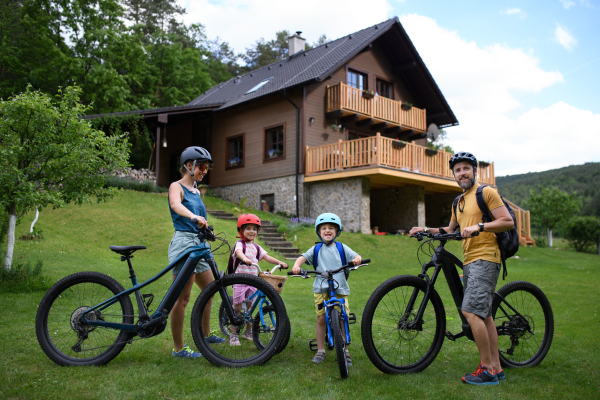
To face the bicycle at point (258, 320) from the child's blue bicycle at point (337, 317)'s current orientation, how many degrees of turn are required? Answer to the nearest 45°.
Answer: approximately 90° to its right

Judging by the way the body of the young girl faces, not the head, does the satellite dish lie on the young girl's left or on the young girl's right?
on the young girl's left

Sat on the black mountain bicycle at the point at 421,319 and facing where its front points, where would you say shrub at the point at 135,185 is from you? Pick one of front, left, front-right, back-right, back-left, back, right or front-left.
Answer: right

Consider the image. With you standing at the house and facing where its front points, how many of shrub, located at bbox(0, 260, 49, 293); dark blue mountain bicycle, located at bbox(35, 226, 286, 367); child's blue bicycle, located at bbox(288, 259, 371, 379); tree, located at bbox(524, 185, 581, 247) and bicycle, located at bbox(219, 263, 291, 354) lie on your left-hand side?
1

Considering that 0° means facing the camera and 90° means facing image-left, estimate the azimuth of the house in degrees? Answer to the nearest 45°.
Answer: approximately 315°

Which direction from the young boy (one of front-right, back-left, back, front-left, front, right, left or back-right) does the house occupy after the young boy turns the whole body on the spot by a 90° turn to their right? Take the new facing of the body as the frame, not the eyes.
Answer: right

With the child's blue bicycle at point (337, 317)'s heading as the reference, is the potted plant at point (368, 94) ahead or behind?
behind

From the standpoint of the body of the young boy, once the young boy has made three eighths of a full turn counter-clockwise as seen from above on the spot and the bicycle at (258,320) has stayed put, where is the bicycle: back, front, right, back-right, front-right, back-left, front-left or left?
back-left

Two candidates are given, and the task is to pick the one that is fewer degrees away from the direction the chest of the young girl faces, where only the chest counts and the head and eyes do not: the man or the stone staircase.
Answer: the man

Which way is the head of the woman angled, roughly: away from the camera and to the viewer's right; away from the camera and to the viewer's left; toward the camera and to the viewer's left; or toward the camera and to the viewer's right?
toward the camera and to the viewer's right

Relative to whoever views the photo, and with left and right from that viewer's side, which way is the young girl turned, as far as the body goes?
facing the viewer and to the right of the viewer

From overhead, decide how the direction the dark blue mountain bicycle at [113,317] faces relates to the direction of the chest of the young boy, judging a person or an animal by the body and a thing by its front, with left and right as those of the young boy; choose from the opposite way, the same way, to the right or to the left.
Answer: to the left
